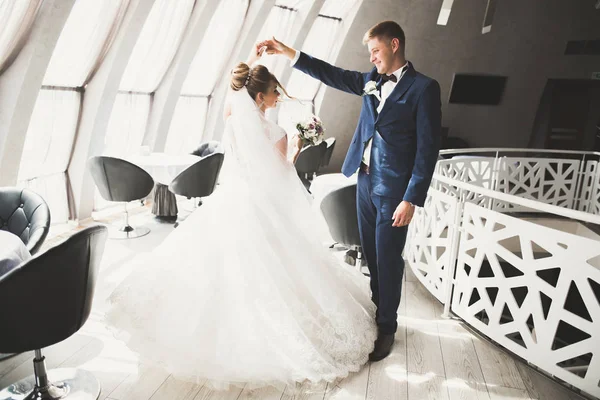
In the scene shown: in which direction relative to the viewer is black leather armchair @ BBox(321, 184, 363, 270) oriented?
away from the camera

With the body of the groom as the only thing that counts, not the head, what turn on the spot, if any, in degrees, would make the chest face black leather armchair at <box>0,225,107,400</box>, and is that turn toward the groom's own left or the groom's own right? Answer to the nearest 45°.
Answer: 0° — they already face it

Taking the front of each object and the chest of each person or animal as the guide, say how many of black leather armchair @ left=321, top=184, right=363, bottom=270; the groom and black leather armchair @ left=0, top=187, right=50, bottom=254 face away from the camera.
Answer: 1

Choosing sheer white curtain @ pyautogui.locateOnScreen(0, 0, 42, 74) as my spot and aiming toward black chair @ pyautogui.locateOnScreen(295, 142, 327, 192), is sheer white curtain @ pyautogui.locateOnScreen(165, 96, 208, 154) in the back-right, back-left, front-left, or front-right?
front-left

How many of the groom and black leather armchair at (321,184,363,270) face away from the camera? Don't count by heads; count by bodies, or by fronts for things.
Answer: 1

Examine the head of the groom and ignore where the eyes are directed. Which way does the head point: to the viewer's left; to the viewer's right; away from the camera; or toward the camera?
to the viewer's left

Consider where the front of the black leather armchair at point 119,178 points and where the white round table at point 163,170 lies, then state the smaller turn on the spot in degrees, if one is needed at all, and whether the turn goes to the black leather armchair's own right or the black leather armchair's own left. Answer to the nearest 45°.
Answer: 0° — it already faces it

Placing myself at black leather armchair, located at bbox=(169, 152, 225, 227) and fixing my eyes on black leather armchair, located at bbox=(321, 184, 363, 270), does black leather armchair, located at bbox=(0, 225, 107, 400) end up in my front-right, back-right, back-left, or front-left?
front-right

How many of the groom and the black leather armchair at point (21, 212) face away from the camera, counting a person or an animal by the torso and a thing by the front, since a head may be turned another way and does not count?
0

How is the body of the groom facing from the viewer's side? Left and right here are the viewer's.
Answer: facing the viewer and to the left of the viewer

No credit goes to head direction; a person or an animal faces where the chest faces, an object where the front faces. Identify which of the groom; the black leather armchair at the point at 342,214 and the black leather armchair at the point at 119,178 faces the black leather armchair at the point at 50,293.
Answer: the groom

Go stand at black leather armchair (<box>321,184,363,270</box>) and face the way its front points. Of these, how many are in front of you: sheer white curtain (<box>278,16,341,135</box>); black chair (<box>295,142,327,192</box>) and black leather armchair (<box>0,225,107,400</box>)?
2

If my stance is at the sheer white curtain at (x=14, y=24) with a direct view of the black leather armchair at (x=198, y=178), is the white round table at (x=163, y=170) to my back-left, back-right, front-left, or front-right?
front-left

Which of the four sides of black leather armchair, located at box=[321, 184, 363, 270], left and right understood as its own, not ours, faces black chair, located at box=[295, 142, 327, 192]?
front

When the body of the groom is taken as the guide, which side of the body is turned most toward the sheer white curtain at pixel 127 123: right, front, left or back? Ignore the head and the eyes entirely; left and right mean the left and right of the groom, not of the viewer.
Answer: right
